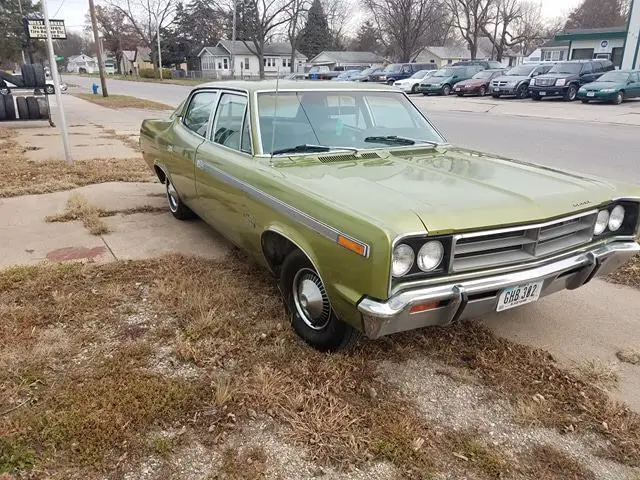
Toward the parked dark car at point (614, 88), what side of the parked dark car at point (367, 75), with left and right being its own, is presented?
left

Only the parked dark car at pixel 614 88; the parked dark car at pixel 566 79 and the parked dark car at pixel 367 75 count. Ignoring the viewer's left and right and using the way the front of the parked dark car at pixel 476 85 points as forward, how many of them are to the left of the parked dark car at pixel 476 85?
2

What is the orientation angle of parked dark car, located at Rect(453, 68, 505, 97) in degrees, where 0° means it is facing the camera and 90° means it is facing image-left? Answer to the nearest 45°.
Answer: approximately 45°

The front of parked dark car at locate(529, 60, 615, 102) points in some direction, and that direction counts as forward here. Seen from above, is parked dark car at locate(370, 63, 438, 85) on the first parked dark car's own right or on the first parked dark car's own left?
on the first parked dark car's own right

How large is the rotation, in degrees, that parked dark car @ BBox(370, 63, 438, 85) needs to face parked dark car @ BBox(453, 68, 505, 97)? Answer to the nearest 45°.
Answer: approximately 90° to its left

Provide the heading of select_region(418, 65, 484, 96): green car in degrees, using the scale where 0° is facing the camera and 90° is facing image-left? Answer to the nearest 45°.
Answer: approximately 45°

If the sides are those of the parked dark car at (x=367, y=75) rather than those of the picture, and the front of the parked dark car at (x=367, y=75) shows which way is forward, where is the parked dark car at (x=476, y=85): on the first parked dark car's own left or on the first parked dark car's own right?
on the first parked dark car's own left

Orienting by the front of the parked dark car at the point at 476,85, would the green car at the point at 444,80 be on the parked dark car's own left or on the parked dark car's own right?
on the parked dark car's own right

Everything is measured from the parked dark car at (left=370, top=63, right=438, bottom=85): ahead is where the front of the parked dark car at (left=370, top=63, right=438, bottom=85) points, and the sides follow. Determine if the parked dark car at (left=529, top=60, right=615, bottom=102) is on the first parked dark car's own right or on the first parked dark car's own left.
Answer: on the first parked dark car's own left
